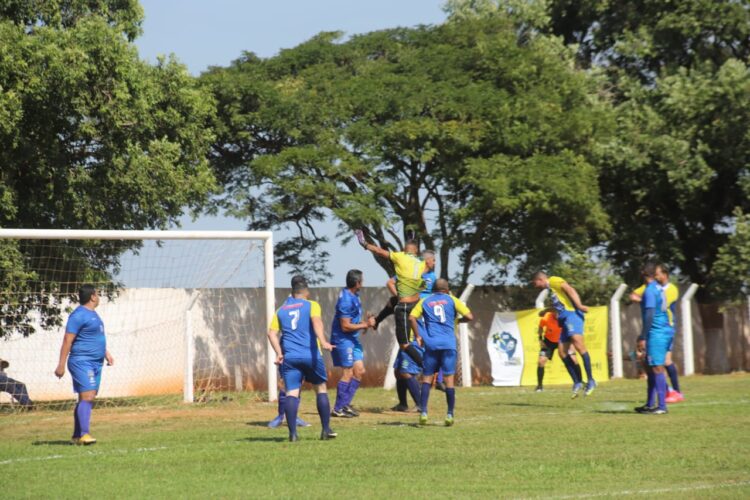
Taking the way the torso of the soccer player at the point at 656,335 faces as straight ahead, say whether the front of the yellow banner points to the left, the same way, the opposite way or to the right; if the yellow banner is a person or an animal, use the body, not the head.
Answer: to the left

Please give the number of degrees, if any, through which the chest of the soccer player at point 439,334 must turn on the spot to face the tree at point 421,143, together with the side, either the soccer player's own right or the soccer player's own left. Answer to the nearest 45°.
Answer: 0° — they already face it

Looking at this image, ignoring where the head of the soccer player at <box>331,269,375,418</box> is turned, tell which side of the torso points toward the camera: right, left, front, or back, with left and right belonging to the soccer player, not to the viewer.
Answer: right

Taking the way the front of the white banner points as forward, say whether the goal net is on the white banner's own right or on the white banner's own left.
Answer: on the white banner's own right

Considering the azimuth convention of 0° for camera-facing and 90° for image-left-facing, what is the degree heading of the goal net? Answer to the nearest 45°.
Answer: approximately 0°

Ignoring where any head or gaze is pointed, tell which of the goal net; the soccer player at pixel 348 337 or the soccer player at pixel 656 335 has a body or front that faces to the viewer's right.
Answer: the soccer player at pixel 348 337

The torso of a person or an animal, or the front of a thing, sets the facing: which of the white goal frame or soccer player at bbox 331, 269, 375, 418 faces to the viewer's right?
the soccer player

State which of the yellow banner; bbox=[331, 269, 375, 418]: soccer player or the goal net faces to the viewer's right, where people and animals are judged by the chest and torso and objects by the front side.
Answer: the soccer player

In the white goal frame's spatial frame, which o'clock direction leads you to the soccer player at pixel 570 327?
The soccer player is roughly at 10 o'clock from the white goal frame.

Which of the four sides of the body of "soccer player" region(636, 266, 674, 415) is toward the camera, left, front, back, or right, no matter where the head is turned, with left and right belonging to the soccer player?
left

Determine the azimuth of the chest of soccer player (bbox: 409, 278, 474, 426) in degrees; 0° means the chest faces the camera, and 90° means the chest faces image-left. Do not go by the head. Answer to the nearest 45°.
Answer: approximately 180°

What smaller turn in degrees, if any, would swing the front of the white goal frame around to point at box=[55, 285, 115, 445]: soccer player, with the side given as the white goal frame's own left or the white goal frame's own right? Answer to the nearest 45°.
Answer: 0° — it already faces them

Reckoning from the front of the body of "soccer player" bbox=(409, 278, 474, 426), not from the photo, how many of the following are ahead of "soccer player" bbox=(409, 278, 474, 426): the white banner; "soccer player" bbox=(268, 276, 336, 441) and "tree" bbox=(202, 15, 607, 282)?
2
